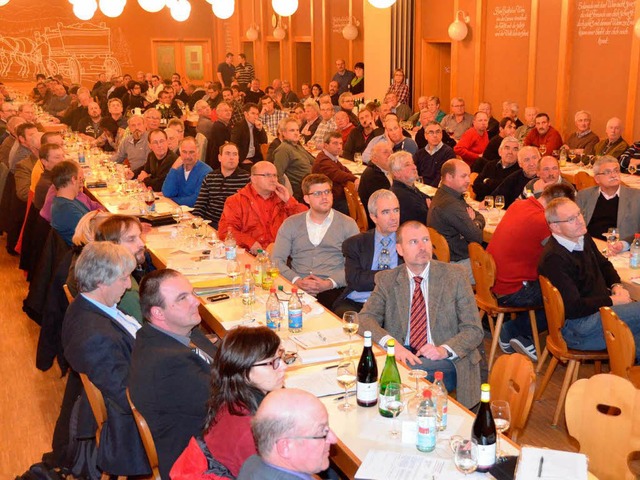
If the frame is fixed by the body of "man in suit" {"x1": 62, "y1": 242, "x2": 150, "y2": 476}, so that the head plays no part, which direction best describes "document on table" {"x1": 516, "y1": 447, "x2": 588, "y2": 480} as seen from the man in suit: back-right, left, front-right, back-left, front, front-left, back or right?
front-right

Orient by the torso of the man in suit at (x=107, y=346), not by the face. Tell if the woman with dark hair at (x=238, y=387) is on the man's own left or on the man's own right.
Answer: on the man's own right

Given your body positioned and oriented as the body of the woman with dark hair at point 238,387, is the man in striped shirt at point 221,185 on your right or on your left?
on your left

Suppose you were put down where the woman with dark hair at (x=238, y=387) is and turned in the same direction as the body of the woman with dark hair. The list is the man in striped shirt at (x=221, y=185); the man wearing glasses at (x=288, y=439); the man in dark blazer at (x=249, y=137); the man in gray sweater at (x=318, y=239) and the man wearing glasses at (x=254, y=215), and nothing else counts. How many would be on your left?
4

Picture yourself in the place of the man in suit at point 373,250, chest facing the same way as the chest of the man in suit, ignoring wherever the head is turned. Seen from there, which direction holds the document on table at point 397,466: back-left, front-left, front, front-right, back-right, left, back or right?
front-right

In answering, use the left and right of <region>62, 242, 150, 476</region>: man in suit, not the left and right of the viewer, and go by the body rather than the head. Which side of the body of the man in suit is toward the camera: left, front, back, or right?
right

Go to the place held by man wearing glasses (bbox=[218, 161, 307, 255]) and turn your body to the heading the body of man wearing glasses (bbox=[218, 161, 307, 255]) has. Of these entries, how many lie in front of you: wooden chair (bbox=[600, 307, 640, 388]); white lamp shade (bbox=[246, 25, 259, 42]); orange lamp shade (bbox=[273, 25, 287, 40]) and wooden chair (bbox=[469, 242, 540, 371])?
2

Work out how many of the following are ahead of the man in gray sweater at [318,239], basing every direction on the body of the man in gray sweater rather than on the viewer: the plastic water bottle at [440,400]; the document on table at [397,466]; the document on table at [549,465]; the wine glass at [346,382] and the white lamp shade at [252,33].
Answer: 4

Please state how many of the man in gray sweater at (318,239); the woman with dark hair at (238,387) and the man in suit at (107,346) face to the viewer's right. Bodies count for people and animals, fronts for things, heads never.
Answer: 2

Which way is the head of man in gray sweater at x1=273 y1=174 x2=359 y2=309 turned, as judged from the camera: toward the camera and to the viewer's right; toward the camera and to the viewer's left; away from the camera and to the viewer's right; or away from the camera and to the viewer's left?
toward the camera and to the viewer's right

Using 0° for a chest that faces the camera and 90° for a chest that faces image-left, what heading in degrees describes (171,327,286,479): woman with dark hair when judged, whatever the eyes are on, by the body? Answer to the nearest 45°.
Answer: approximately 270°

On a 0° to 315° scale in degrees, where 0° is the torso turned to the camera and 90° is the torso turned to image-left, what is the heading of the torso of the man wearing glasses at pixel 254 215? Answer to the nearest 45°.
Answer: approximately 315°

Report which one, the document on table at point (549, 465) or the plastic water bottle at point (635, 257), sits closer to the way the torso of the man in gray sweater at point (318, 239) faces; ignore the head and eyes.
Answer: the document on table
